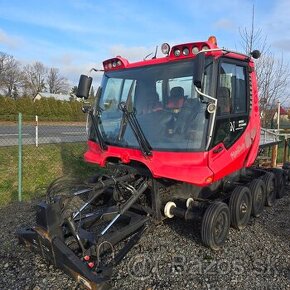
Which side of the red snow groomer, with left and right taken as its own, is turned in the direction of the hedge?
right

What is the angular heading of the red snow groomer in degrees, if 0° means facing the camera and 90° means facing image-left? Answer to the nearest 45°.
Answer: approximately 45°

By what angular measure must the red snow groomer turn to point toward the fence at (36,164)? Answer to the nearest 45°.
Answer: approximately 90° to its right
